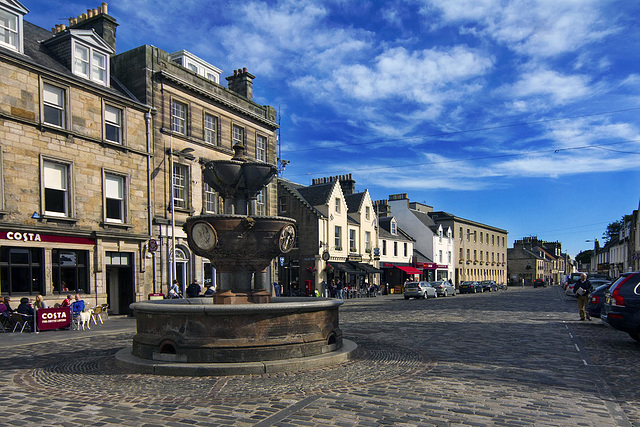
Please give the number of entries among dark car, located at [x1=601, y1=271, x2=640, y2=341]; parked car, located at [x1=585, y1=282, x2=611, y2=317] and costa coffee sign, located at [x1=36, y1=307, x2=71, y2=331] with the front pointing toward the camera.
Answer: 1

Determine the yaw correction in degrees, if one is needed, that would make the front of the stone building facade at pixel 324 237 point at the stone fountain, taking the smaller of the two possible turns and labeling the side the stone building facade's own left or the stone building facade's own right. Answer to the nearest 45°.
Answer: approximately 45° to the stone building facade's own right

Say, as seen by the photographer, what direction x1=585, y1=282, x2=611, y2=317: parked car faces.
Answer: facing away from the viewer and to the right of the viewer

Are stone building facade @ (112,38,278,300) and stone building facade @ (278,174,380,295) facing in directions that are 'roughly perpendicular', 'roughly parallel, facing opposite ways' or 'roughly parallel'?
roughly parallel

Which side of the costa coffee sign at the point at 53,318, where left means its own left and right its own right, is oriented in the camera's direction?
front

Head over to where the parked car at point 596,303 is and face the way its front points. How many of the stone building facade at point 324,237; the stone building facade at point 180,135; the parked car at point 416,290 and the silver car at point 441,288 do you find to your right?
0

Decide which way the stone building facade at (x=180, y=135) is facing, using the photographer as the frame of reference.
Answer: facing the viewer and to the right of the viewer

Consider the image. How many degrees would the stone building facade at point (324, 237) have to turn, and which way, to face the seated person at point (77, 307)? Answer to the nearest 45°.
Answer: approximately 45° to its right

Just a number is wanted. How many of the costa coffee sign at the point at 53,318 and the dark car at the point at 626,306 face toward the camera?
1

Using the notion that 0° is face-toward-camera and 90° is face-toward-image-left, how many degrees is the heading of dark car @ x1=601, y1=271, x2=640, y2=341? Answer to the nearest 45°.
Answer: approximately 225°

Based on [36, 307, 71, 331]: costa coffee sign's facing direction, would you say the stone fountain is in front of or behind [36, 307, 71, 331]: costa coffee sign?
in front

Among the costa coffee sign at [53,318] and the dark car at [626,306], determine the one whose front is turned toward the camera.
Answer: the costa coffee sign

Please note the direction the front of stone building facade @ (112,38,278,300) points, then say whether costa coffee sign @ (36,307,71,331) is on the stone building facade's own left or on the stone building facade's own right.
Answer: on the stone building facade's own right

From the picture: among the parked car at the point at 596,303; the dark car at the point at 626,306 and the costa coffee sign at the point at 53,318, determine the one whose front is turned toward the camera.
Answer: the costa coffee sign

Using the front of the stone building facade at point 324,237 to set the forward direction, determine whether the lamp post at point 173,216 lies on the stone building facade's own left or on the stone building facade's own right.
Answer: on the stone building facade's own right
